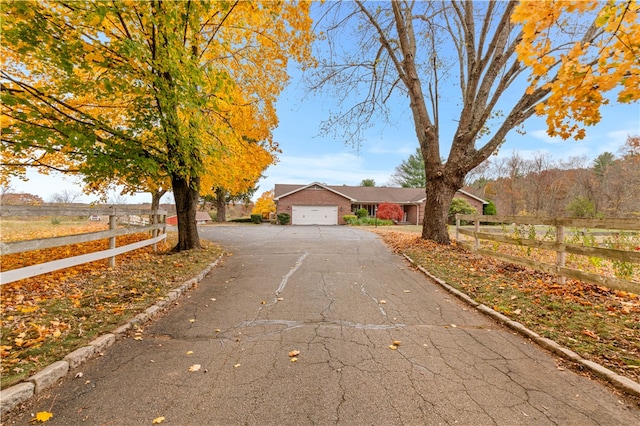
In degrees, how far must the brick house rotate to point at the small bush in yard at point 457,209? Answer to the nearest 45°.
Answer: approximately 90° to its left

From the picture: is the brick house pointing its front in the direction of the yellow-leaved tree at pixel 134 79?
yes

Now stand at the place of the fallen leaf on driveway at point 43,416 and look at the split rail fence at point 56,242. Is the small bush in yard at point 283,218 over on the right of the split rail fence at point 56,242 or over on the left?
right

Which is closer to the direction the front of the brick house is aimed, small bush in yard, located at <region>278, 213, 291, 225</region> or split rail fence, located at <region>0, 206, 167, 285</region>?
the split rail fence

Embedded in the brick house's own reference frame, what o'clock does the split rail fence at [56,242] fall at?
The split rail fence is roughly at 12 o'clock from the brick house.

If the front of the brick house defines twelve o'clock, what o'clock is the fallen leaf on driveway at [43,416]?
The fallen leaf on driveway is roughly at 12 o'clock from the brick house.

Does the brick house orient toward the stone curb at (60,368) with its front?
yes

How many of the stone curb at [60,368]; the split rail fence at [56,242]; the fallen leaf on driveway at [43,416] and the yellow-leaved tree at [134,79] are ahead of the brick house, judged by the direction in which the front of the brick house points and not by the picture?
4

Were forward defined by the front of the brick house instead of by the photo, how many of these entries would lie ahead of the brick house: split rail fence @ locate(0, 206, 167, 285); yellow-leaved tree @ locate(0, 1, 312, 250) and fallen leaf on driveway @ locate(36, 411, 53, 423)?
3

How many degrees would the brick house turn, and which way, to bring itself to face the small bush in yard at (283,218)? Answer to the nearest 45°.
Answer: approximately 45° to its right

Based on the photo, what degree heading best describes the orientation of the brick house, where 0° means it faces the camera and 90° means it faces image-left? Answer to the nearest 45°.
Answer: approximately 0°
